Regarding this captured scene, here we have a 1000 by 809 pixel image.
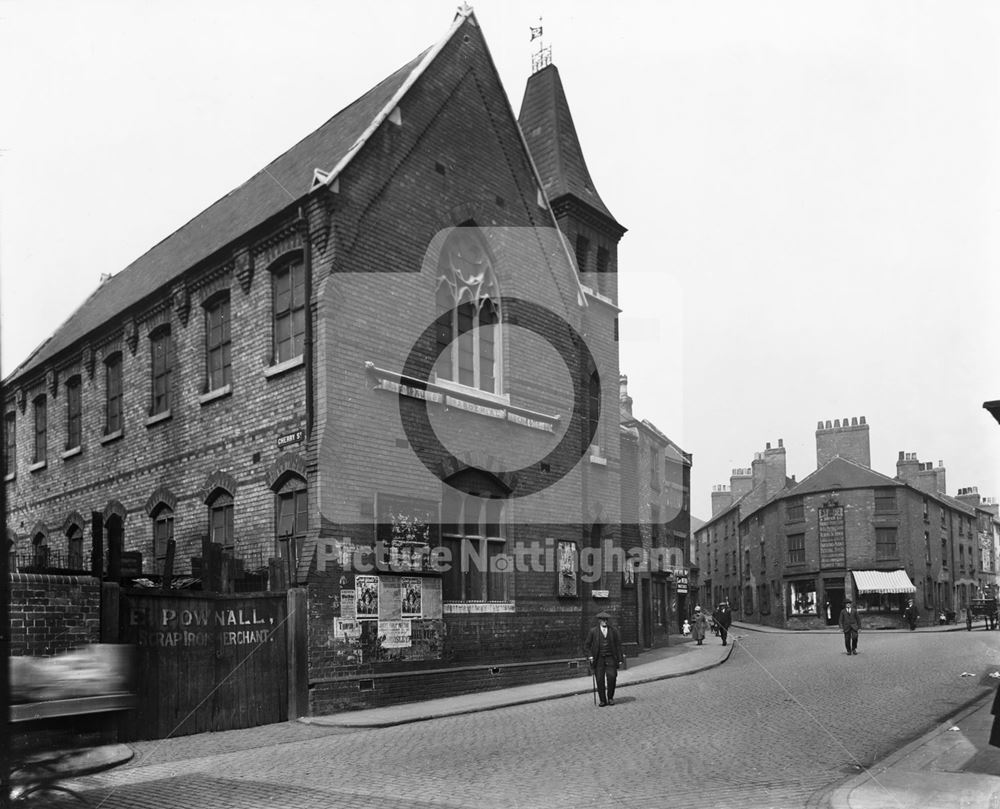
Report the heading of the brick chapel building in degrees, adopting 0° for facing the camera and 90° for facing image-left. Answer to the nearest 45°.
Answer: approximately 315°

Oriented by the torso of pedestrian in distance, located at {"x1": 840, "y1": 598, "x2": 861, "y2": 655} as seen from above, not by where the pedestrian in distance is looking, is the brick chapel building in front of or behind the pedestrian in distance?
in front

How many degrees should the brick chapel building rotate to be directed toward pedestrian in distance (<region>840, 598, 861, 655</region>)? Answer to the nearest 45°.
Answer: approximately 90° to its left

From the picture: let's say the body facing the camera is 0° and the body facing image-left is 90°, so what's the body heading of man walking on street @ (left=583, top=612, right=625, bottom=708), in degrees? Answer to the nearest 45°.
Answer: approximately 0°

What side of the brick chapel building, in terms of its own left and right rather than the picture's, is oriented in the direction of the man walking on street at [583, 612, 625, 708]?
front

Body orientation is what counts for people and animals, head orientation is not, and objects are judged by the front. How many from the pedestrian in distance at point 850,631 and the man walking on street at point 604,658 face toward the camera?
2
